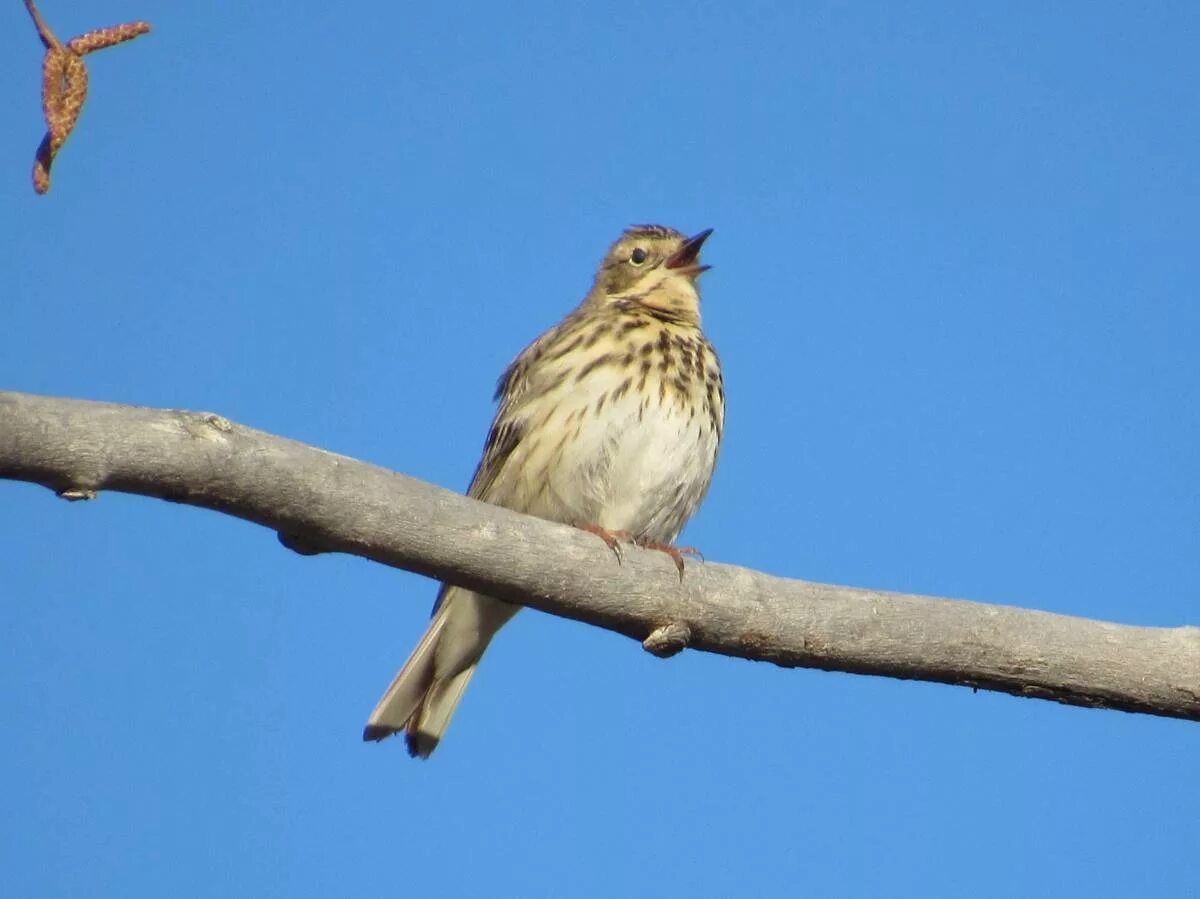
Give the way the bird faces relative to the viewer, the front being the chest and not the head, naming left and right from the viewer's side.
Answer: facing the viewer and to the right of the viewer
